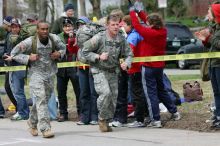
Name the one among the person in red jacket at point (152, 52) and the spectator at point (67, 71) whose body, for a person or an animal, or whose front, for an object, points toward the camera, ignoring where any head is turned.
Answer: the spectator

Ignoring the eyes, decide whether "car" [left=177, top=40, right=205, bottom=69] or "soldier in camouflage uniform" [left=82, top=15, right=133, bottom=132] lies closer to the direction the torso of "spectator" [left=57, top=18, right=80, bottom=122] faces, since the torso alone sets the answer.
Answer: the soldier in camouflage uniform

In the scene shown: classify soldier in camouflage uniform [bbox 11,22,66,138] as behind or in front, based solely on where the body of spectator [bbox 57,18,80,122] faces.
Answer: in front

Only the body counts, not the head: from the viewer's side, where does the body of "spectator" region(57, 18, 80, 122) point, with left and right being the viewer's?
facing the viewer

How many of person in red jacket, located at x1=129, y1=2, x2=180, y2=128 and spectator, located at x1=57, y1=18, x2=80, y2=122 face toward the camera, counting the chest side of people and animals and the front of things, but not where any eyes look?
1

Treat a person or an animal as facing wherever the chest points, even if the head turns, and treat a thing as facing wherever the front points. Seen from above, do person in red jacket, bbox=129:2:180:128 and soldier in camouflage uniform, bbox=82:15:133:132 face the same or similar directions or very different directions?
very different directions

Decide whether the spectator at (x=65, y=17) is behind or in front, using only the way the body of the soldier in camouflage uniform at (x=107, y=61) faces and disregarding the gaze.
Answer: behind
